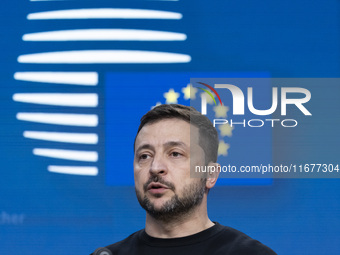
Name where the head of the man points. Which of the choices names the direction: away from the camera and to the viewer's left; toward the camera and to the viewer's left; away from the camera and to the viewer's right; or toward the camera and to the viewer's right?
toward the camera and to the viewer's left

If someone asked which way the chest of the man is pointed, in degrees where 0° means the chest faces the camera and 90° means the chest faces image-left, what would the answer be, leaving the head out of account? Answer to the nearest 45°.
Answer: approximately 45°
